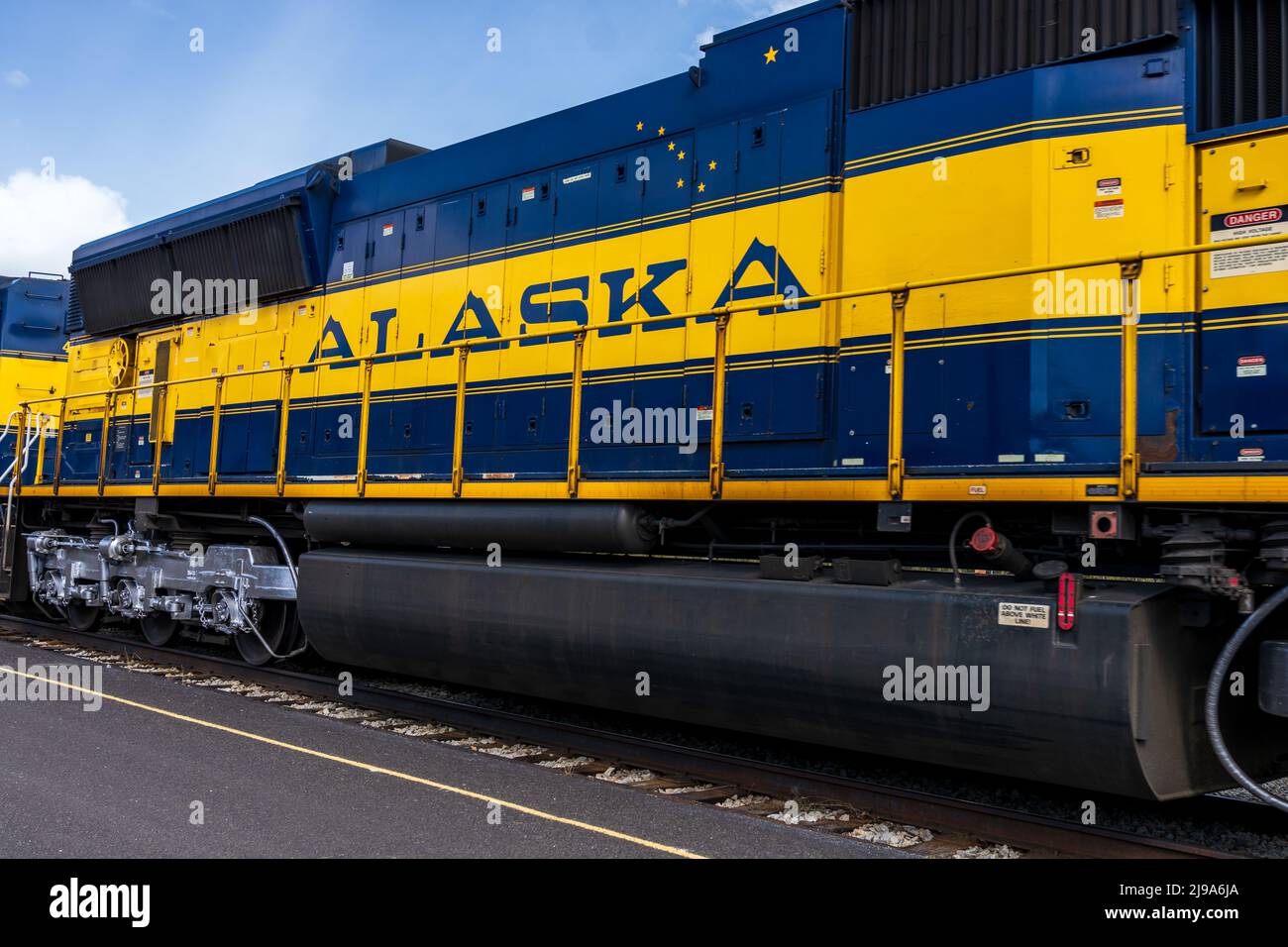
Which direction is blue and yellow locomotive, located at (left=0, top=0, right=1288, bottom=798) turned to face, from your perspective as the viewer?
facing the viewer and to the right of the viewer
